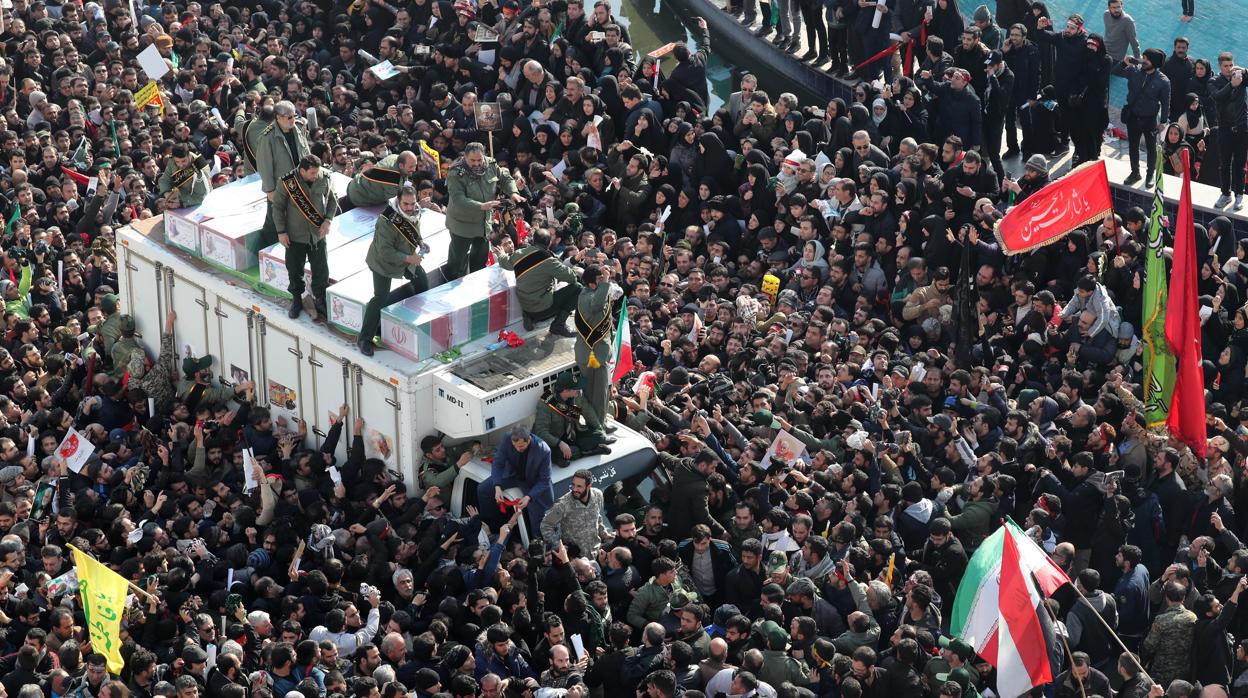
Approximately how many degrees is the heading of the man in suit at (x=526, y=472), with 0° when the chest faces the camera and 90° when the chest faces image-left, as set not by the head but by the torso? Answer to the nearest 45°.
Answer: approximately 45°

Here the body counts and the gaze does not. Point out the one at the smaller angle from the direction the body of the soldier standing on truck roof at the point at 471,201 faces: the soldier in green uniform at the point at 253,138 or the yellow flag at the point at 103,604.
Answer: the yellow flag

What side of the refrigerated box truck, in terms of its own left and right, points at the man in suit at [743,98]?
left

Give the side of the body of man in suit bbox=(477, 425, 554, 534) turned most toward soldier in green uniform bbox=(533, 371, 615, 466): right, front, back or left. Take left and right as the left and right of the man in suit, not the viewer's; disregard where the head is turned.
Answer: back

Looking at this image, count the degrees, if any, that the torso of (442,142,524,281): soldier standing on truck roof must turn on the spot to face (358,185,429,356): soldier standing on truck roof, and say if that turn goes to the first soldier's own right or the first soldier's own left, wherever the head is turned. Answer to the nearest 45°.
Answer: approximately 90° to the first soldier's own right

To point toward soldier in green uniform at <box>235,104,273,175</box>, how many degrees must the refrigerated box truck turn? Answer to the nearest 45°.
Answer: approximately 180°

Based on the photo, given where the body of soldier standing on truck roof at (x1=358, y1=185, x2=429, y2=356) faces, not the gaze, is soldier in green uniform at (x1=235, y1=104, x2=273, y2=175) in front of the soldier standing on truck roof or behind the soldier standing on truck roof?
behind
